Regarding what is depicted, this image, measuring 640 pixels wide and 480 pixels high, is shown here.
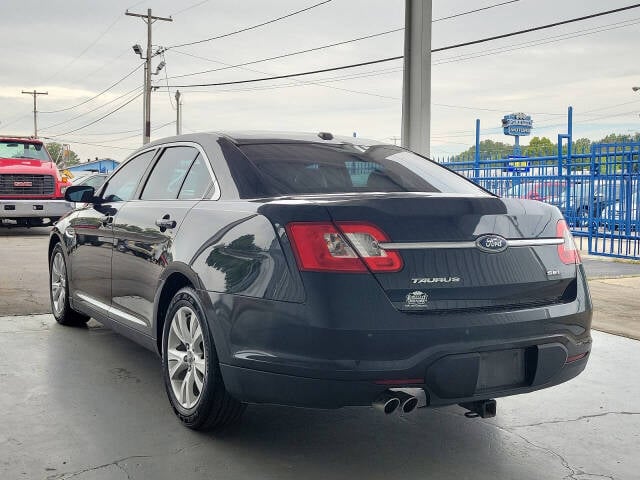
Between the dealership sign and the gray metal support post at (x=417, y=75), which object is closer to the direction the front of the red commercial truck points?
the gray metal support post

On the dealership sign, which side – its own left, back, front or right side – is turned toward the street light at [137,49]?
right

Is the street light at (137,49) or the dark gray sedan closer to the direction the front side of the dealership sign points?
the dark gray sedan

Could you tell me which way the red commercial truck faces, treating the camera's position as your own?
facing the viewer

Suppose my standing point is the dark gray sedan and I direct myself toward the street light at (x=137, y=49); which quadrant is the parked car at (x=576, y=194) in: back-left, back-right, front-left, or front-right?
front-right

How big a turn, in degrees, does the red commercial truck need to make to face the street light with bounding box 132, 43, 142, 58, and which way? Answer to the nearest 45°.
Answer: approximately 180°

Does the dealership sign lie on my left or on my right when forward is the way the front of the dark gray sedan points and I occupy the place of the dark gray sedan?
on my right

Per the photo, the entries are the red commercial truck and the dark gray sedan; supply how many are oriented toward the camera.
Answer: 1

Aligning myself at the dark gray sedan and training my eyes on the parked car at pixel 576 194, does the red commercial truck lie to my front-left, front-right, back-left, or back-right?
front-left

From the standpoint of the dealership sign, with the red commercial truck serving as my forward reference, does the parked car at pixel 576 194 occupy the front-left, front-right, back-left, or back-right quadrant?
front-left

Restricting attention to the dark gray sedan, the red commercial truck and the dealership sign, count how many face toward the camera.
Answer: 2

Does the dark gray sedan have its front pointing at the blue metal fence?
no

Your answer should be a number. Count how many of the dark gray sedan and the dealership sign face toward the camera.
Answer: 1

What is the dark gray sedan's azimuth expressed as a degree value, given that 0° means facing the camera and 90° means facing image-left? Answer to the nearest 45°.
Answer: approximately 135°

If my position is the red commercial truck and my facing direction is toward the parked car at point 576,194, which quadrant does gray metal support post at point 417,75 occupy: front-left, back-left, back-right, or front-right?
front-right

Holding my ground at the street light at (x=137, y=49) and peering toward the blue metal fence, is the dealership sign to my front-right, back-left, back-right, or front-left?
front-left

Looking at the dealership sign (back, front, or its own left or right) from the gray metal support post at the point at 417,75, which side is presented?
front

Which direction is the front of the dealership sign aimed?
toward the camera

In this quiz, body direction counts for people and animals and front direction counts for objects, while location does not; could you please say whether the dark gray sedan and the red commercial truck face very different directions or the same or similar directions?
very different directions
